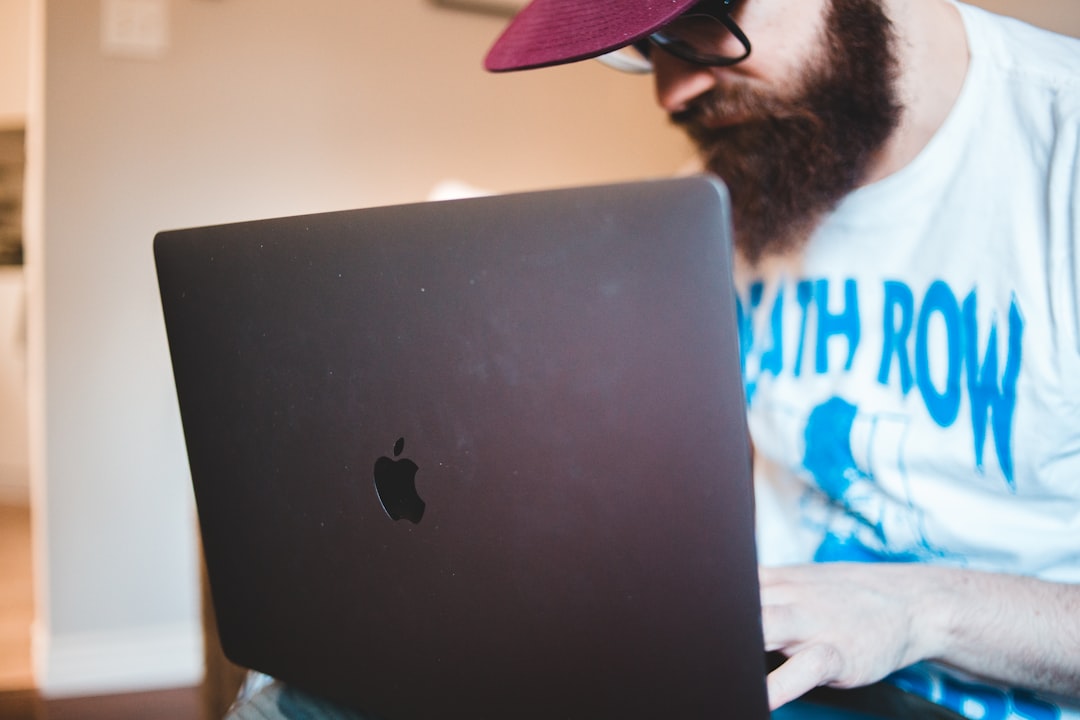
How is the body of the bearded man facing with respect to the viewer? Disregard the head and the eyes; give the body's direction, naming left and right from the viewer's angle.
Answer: facing the viewer and to the left of the viewer

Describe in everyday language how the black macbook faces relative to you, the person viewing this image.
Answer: facing away from the viewer and to the right of the viewer

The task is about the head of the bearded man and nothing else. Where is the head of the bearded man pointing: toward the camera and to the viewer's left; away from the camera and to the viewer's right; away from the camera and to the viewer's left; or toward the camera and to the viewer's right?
toward the camera and to the viewer's left
